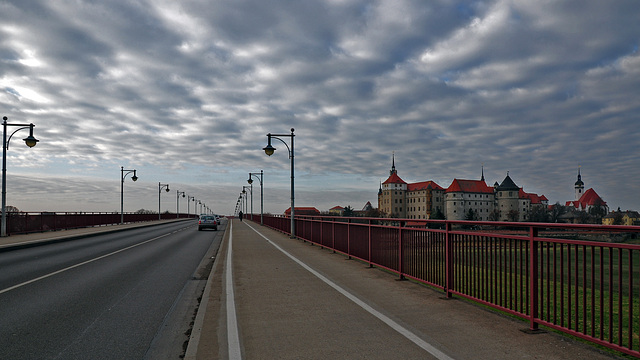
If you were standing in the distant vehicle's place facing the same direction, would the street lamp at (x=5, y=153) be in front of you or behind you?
behind

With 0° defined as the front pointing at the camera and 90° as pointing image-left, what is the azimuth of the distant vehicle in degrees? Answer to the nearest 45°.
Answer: approximately 180°

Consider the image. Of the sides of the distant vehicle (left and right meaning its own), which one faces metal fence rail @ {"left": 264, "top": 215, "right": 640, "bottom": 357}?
back
